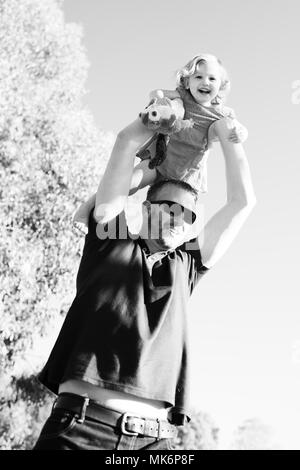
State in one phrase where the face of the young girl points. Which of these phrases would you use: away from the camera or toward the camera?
toward the camera

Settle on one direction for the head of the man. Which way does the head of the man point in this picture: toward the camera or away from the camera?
toward the camera
